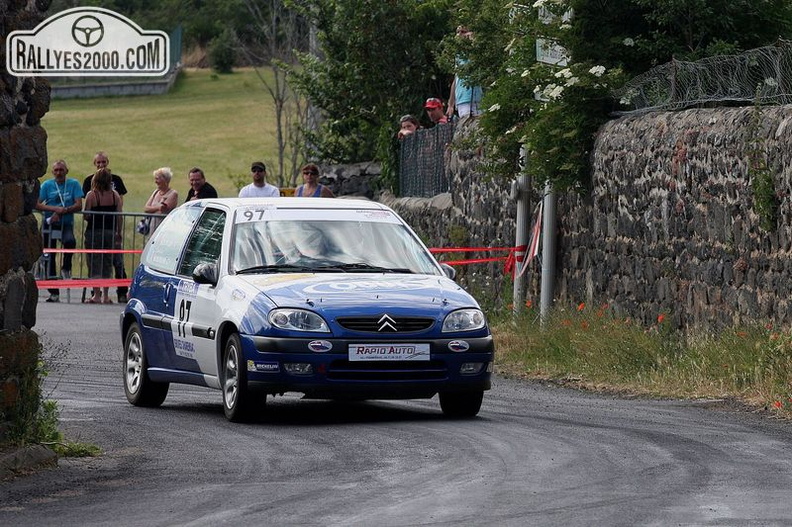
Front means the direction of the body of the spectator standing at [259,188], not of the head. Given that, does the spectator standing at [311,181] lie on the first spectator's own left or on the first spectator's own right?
on the first spectator's own left

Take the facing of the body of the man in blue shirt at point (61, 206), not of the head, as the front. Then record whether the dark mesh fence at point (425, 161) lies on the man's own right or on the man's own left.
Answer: on the man's own left

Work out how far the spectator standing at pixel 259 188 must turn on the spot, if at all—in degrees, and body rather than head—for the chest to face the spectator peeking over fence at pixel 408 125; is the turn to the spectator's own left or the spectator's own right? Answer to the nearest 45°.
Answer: approximately 135° to the spectator's own left
